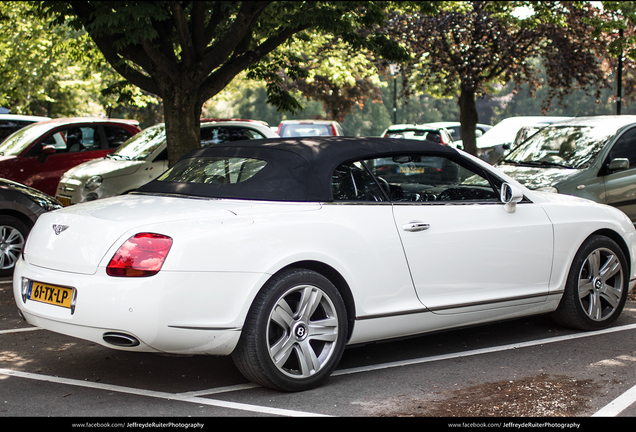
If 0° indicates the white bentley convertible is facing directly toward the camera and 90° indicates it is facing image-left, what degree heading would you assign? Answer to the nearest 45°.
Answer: approximately 225°

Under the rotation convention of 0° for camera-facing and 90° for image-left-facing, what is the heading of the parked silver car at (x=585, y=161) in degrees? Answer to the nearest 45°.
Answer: approximately 45°

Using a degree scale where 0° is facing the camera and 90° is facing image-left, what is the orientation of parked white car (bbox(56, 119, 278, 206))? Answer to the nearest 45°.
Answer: approximately 45°

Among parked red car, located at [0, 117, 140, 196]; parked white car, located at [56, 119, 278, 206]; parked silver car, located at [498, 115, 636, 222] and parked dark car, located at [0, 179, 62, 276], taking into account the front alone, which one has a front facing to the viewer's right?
the parked dark car

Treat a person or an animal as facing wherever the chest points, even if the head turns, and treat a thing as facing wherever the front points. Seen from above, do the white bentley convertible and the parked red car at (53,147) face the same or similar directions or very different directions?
very different directions

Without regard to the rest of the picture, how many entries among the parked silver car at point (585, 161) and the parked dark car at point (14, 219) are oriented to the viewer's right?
1

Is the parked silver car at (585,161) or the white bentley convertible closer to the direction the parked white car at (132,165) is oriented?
the white bentley convertible

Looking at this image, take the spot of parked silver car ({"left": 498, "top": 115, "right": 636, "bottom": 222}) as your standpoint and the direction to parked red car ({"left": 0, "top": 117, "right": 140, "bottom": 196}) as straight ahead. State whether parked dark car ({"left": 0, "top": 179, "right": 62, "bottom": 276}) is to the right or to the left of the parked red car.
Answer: left

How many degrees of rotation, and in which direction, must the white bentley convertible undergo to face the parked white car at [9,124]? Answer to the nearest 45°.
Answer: approximately 90° to its left

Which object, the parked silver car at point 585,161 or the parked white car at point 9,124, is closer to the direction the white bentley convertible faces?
the parked silver car

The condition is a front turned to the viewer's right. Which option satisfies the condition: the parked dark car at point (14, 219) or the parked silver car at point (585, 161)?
the parked dark car

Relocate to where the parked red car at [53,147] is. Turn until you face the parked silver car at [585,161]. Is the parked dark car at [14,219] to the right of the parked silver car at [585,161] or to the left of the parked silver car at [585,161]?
right

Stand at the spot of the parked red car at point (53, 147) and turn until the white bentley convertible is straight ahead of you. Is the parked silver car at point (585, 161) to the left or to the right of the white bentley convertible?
left

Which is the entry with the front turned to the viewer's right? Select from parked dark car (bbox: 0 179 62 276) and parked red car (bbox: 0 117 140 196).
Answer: the parked dark car
